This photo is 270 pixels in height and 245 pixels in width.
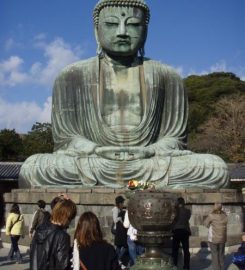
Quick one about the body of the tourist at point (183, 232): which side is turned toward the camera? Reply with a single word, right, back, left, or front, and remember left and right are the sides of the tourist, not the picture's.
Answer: back

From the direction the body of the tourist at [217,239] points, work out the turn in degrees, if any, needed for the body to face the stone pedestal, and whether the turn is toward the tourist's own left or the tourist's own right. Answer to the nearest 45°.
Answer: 0° — they already face it

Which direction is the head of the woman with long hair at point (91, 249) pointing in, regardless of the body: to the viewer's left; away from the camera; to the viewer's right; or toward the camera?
away from the camera

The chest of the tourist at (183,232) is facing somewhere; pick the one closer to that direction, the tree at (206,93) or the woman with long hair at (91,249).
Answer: the tree

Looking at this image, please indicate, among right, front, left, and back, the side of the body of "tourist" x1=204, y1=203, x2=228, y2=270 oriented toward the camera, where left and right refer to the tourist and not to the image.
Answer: back

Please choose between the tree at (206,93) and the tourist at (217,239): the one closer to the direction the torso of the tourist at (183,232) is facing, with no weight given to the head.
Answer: the tree

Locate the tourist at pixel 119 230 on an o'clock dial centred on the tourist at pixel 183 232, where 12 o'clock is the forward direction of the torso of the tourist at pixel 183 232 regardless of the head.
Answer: the tourist at pixel 119 230 is roughly at 8 o'clock from the tourist at pixel 183 232.

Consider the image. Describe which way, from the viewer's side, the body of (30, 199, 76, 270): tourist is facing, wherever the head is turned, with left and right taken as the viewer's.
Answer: facing away from the viewer and to the right of the viewer
